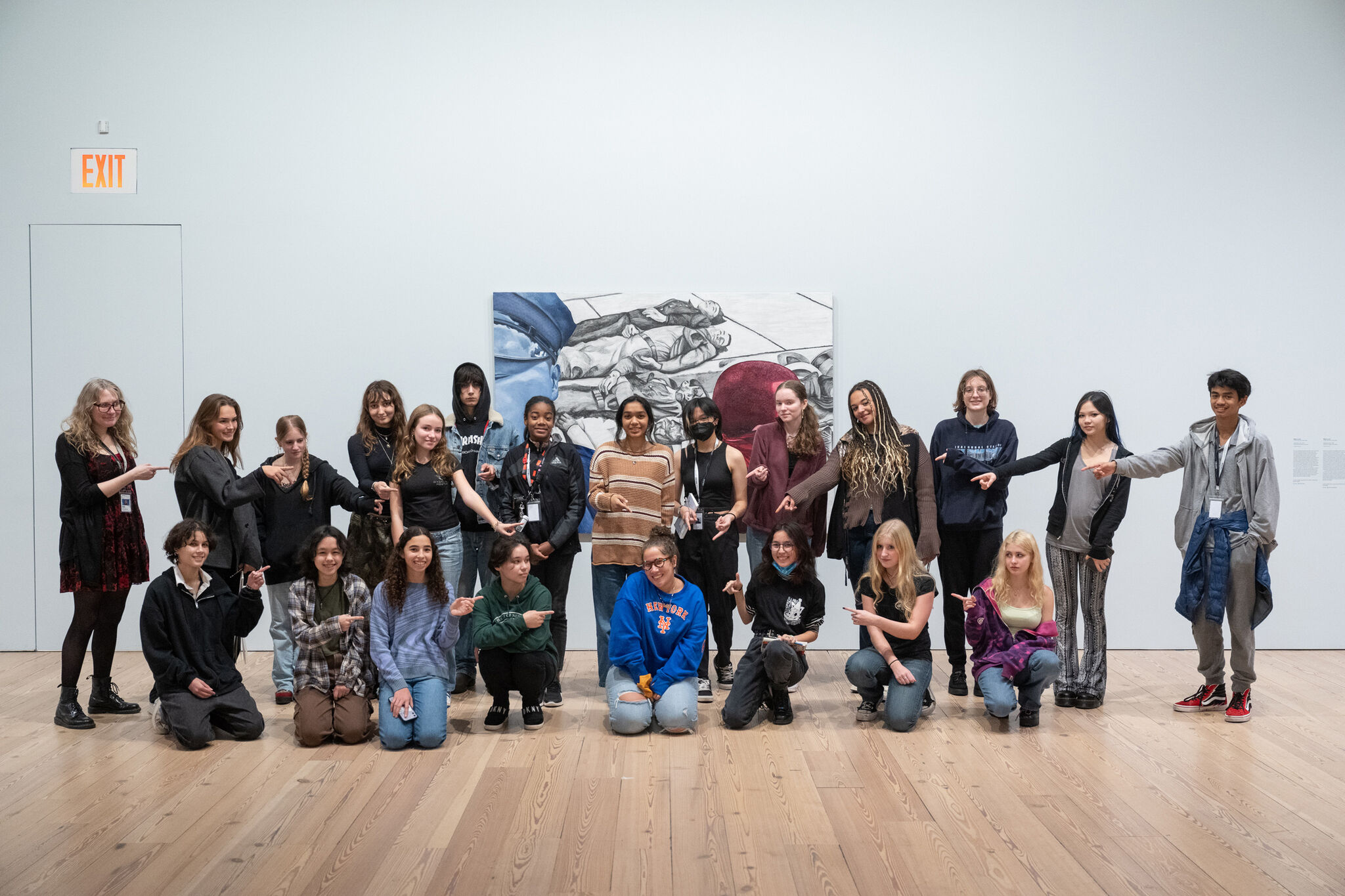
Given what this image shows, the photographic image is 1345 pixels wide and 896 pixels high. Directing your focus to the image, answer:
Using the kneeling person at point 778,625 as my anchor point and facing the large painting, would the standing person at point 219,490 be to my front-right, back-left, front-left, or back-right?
front-left

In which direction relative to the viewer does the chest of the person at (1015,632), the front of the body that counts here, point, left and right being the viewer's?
facing the viewer

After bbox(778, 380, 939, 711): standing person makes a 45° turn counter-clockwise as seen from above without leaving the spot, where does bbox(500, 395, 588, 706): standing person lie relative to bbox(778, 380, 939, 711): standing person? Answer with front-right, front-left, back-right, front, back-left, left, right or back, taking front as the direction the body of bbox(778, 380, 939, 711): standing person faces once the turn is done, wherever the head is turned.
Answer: back-right

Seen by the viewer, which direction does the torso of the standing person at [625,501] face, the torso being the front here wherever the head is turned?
toward the camera

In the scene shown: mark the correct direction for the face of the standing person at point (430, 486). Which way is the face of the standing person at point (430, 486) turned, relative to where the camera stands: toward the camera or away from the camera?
toward the camera

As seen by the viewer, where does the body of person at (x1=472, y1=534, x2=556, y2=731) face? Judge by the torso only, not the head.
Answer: toward the camera

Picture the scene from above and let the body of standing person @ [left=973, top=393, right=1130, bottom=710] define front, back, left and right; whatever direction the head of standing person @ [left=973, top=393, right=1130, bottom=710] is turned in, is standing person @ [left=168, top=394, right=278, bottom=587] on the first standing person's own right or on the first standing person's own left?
on the first standing person's own right

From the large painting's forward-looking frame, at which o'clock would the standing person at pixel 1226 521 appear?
The standing person is roughly at 10 o'clock from the large painting.

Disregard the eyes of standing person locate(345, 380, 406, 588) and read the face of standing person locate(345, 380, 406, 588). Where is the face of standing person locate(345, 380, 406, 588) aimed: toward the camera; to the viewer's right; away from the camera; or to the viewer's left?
toward the camera

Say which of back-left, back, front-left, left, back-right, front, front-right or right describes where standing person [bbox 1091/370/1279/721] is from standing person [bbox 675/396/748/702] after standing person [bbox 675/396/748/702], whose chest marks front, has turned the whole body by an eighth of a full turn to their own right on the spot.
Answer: back-left

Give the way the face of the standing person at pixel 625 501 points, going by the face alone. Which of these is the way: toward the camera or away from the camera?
toward the camera

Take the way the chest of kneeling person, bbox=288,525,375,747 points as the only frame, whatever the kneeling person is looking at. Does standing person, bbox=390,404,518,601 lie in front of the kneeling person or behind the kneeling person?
behind
